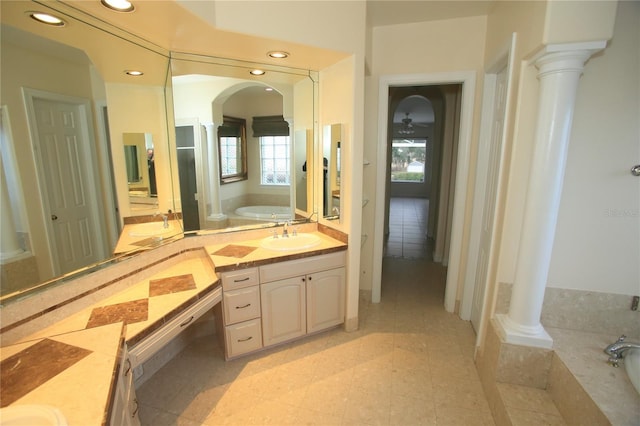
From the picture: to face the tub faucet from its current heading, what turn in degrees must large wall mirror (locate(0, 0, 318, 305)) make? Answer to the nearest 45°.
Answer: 0° — it already faces it

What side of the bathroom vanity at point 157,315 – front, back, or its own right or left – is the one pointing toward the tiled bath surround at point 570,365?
front

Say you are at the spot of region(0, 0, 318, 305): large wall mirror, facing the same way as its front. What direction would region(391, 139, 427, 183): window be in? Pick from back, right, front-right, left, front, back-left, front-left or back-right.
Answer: left

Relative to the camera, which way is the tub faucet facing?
to the viewer's right

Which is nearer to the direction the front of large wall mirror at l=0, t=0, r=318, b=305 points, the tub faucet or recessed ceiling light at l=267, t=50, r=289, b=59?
the tub faucet

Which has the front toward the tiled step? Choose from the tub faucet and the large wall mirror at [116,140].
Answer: the large wall mirror

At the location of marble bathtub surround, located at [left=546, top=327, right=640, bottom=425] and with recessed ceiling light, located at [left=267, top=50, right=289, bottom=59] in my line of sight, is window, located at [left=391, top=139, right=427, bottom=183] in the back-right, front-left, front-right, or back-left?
front-right

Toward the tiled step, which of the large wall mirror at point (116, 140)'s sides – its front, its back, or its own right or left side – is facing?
front

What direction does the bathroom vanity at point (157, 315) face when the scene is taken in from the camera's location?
facing the viewer and to the right of the viewer

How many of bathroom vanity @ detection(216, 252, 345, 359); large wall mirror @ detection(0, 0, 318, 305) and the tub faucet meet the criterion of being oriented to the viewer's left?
0

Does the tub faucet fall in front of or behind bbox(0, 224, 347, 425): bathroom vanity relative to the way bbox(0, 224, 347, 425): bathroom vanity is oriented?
in front
